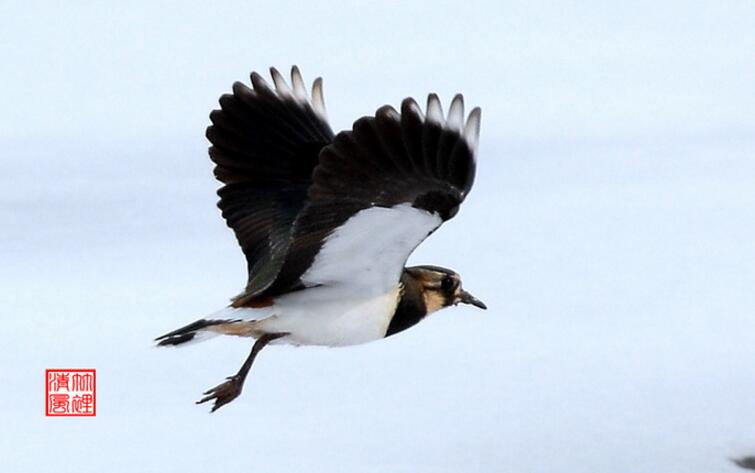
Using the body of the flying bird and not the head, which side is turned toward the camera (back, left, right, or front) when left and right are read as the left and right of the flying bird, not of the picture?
right
